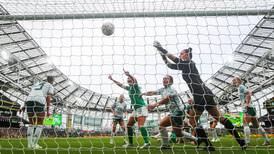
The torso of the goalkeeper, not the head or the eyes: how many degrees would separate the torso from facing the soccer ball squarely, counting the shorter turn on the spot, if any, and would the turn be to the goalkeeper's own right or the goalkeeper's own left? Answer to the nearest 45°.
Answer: approximately 45° to the goalkeeper's own left

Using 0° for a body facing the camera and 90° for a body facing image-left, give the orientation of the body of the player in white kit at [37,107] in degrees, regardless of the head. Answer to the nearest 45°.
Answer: approximately 225°

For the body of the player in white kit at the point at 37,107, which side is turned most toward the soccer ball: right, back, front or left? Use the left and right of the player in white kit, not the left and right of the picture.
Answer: right

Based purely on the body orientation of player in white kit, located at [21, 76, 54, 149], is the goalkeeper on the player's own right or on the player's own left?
on the player's own right
